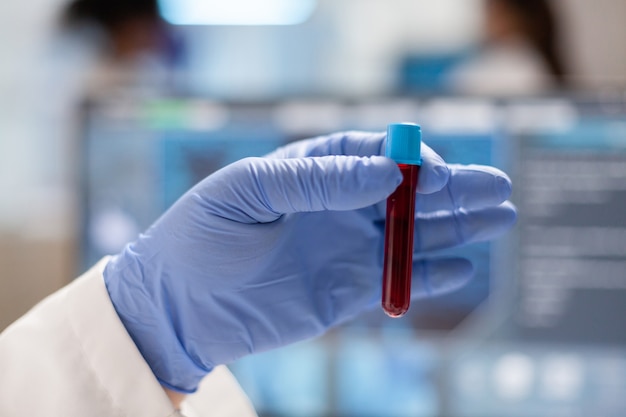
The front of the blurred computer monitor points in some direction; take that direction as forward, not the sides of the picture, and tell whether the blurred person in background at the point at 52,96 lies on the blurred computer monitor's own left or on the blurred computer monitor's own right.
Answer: on the blurred computer monitor's own right

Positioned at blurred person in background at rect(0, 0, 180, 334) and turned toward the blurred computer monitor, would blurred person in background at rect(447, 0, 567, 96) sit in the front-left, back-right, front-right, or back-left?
front-left

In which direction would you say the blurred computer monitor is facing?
toward the camera

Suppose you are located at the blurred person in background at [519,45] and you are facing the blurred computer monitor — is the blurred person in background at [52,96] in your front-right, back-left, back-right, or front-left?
front-right

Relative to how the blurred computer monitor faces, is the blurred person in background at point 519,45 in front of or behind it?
behind

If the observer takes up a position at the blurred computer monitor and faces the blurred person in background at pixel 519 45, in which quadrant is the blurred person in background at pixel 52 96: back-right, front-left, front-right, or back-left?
front-left
